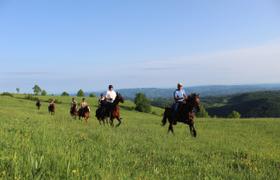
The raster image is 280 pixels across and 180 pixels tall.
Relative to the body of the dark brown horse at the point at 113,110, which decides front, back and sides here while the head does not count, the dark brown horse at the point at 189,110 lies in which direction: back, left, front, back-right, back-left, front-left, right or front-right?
front

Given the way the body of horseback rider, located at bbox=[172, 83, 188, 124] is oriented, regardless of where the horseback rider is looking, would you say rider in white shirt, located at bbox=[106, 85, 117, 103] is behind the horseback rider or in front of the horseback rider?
behind

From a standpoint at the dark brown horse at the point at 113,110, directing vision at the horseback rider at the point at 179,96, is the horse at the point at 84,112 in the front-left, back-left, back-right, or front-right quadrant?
back-left

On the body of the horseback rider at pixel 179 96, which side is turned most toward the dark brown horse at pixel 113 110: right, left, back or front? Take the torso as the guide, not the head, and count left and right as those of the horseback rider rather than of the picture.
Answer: back

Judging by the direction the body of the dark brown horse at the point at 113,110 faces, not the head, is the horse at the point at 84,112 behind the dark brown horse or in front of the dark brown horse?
behind

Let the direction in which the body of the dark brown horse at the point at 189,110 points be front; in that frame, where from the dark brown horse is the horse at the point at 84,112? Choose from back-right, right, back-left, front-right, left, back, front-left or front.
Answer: back

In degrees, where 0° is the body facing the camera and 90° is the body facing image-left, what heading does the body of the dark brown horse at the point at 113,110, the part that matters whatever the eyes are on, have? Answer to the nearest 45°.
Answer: approximately 315°

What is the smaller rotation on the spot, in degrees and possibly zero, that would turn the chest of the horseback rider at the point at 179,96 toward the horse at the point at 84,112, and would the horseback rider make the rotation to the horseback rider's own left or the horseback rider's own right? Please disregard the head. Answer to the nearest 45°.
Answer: approximately 180°

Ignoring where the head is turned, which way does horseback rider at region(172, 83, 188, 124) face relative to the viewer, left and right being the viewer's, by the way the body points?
facing the viewer and to the right of the viewer
